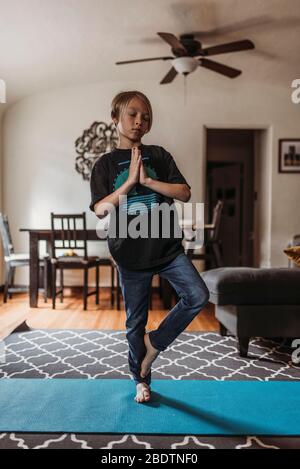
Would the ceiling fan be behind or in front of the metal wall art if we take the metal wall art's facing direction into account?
in front

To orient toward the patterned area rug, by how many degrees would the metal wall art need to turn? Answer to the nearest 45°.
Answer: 0° — it already faces it

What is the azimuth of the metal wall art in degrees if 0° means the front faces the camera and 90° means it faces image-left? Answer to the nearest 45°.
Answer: approximately 0°

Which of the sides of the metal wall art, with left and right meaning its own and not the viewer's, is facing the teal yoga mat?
front
